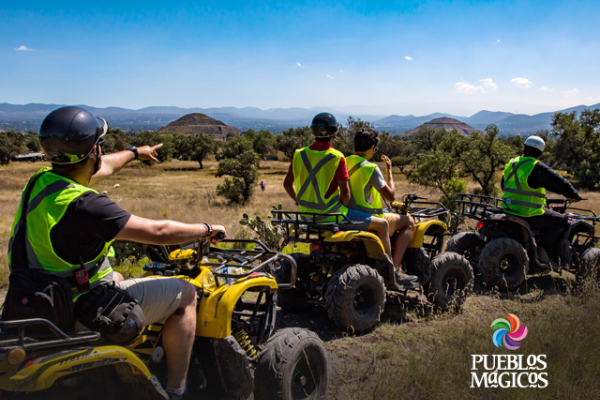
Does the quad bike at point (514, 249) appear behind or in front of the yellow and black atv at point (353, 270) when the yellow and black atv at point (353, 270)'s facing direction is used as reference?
in front

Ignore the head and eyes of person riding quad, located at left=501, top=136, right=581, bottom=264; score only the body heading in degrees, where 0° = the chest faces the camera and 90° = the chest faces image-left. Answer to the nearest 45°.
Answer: approximately 225°

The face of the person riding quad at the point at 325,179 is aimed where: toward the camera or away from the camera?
away from the camera

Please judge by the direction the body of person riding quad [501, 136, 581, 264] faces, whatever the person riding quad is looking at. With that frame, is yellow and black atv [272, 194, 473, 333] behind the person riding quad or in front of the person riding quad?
behind

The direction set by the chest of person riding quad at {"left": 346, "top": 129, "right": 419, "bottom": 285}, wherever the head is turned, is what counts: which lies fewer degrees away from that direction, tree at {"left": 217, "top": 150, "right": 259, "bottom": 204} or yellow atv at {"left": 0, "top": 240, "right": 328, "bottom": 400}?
the tree

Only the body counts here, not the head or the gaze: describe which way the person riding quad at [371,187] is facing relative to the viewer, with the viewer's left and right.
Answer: facing away from the viewer and to the right of the viewer

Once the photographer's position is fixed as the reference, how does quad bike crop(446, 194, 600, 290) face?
facing away from the viewer and to the right of the viewer

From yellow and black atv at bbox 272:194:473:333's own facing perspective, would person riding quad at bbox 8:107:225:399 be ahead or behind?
behind

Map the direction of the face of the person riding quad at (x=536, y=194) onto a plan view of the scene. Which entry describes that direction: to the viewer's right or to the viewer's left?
to the viewer's right

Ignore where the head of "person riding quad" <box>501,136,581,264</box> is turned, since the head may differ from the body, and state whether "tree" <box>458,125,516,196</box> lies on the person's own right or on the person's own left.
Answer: on the person's own left

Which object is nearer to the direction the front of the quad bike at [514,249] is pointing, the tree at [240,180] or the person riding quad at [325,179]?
the tree
